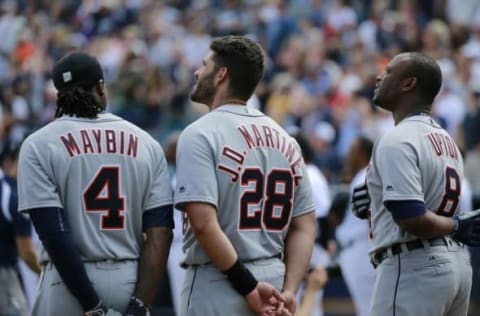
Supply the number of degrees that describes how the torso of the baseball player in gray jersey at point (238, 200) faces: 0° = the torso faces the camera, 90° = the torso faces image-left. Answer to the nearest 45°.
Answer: approximately 135°

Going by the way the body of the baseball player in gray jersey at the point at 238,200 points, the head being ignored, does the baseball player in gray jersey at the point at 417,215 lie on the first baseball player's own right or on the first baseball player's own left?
on the first baseball player's own right

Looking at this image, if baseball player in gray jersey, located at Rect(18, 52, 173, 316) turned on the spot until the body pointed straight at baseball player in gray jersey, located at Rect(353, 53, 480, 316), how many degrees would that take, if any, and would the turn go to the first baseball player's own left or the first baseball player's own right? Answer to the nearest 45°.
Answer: approximately 90° to the first baseball player's own right

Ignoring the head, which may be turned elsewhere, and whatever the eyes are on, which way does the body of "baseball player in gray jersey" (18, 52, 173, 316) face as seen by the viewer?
away from the camera

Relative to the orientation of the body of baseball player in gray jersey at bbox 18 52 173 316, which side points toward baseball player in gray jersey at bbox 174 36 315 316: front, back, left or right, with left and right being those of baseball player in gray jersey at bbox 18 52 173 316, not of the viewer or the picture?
right
